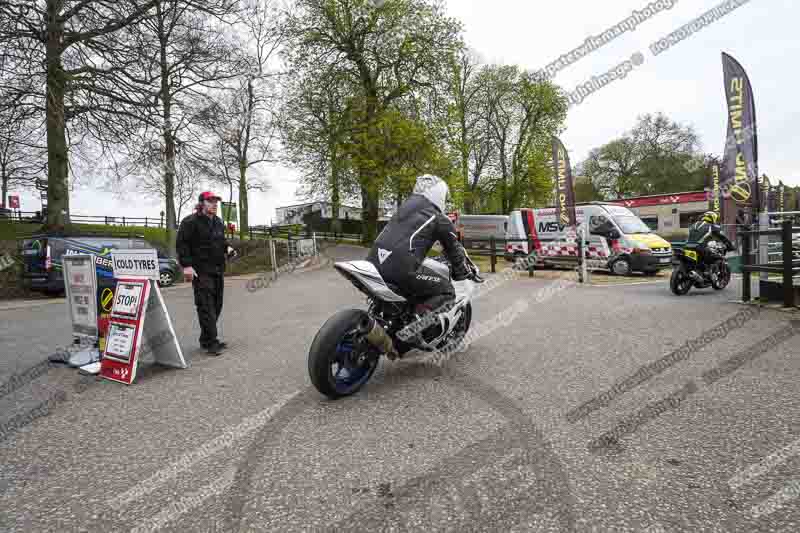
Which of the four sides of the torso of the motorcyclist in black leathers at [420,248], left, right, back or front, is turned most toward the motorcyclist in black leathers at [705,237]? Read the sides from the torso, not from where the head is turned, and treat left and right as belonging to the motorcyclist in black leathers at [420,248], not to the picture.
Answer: front

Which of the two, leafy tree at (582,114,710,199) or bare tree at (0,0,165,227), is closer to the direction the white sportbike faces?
the leafy tree

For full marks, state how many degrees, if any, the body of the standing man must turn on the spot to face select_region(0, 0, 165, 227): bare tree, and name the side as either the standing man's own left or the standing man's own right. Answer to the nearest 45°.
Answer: approximately 135° to the standing man's own left

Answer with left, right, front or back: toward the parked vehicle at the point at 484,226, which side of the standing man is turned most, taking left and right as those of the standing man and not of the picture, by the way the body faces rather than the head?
left

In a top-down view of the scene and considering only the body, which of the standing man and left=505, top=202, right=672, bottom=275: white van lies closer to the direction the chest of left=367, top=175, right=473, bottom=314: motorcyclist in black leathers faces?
the white van

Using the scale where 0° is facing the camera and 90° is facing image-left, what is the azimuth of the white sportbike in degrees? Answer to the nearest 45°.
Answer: approximately 225°

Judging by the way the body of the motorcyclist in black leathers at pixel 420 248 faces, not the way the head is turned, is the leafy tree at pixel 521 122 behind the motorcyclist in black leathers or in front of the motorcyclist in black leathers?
in front

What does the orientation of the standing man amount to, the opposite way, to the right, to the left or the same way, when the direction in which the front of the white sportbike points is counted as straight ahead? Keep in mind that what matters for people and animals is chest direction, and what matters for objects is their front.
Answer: to the right

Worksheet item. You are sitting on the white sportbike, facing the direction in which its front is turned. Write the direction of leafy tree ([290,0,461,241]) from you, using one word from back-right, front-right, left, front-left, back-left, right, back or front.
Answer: front-left

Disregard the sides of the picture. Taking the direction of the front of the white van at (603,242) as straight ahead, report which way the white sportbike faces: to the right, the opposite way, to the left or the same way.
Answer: to the left

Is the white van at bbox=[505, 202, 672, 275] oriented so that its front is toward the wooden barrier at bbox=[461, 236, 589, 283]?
no

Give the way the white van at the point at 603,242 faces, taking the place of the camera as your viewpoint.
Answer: facing the viewer and to the right of the viewer

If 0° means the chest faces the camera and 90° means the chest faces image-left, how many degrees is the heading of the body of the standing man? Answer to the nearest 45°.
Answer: approximately 315°

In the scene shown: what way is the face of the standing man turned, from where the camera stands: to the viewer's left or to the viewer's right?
to the viewer's right
